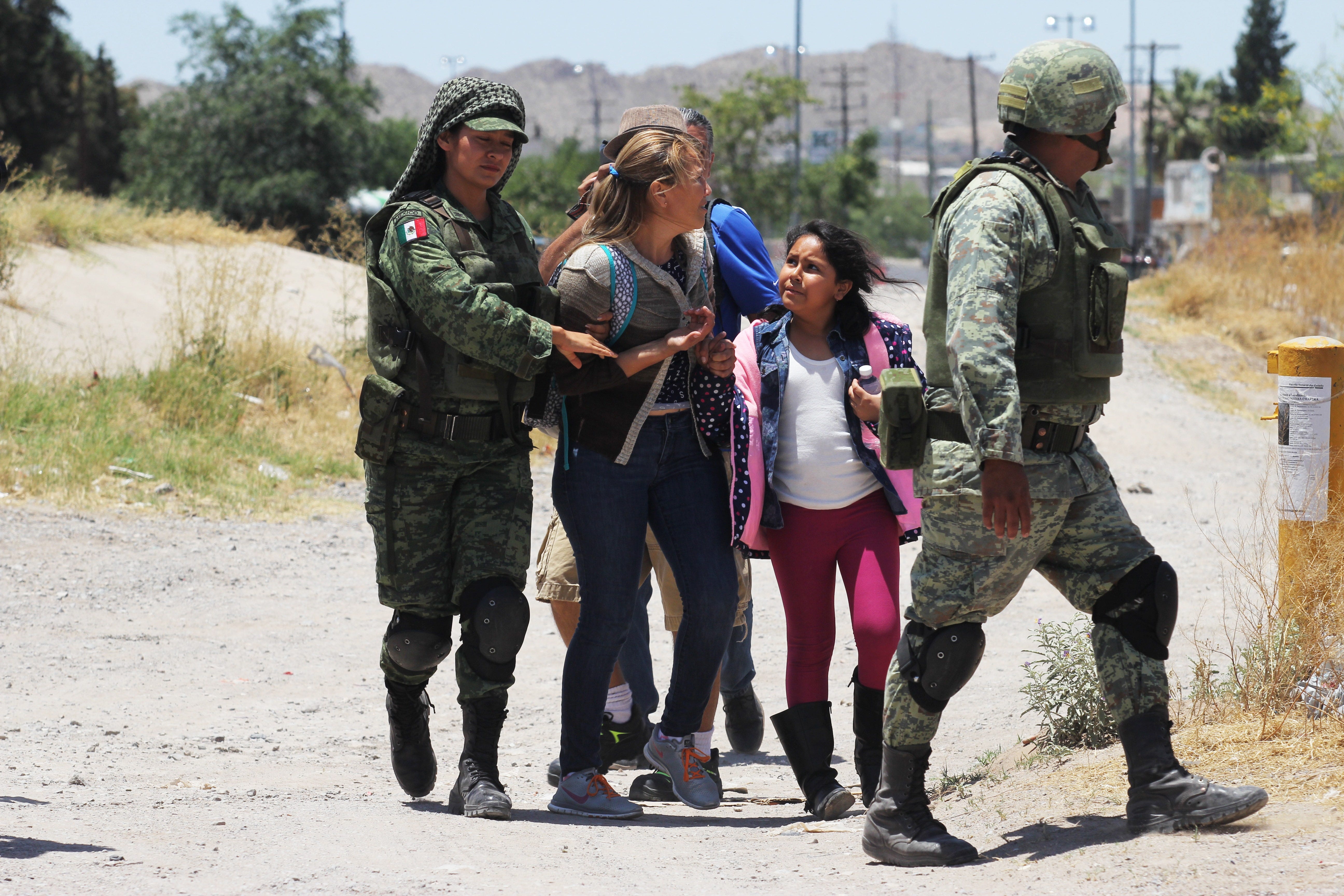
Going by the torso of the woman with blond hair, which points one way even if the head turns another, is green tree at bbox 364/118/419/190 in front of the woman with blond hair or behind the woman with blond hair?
behind

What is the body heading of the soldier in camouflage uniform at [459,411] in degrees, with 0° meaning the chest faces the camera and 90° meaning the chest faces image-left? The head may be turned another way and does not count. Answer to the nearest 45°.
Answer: approximately 315°

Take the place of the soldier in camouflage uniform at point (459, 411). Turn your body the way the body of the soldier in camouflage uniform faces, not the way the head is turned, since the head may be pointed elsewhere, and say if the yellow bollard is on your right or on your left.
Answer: on your left

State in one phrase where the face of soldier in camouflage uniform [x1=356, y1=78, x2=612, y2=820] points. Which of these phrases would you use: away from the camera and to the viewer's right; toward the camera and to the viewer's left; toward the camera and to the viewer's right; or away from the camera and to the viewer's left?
toward the camera and to the viewer's right

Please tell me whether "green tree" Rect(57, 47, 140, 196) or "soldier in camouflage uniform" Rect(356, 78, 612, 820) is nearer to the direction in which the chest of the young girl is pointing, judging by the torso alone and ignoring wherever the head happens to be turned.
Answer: the soldier in camouflage uniform
